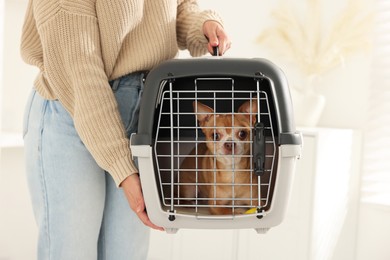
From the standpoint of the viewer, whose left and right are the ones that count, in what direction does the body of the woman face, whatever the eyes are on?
facing the viewer and to the right of the viewer

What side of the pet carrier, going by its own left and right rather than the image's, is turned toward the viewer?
front
